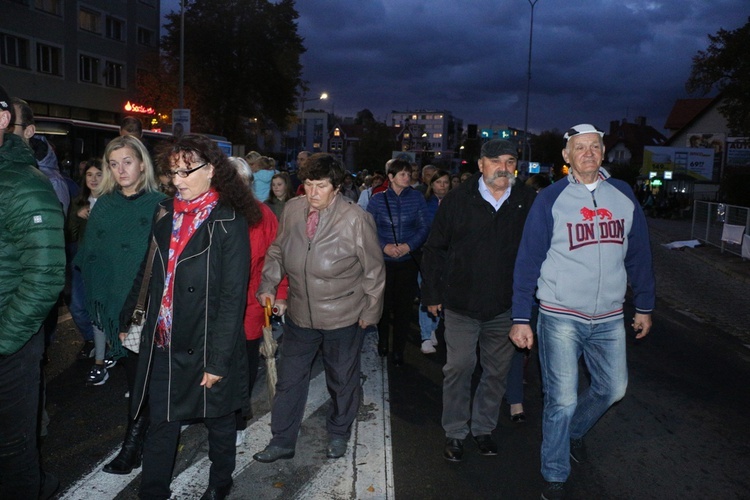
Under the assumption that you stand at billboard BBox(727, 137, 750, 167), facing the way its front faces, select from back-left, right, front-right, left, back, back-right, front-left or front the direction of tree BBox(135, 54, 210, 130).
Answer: front-right

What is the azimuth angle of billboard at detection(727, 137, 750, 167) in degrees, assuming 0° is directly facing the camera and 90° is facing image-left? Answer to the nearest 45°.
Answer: approximately 0°

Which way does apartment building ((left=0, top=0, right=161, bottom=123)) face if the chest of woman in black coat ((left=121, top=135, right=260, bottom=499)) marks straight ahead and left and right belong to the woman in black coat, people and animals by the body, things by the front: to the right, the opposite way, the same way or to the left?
to the left

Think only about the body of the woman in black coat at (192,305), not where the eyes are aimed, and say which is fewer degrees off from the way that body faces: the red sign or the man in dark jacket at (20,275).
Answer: the man in dark jacket

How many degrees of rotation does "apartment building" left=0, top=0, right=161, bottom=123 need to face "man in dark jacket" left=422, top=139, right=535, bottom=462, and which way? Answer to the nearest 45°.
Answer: approximately 45° to its right

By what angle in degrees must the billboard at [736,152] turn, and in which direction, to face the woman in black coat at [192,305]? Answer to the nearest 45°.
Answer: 0° — it already faces them

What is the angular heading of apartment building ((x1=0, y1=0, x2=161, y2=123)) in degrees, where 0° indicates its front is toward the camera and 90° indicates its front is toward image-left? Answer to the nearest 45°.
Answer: approximately 315°

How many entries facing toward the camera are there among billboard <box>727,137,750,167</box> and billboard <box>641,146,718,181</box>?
2

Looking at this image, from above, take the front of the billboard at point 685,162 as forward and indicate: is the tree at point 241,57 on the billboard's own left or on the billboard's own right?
on the billboard's own right

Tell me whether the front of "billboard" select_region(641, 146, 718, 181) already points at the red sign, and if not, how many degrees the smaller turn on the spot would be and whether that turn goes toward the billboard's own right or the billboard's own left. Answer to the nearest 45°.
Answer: approximately 45° to the billboard's own right
